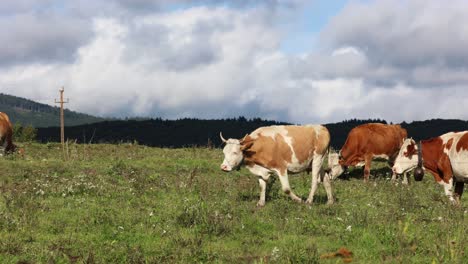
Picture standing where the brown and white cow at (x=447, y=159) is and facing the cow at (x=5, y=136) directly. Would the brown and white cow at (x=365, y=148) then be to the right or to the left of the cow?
right

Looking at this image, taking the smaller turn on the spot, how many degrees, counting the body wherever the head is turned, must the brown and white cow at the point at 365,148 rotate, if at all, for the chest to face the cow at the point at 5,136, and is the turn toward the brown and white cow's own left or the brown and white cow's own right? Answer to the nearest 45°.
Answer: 0° — it already faces it

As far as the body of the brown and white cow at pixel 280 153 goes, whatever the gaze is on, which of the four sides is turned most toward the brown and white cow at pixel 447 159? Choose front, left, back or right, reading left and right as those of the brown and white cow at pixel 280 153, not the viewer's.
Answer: back

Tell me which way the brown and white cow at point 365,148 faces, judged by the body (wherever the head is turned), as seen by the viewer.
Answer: to the viewer's left

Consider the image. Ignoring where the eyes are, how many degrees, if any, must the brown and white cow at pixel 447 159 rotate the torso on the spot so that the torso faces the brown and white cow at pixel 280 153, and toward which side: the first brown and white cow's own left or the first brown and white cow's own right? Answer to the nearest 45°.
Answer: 0° — it already faces it

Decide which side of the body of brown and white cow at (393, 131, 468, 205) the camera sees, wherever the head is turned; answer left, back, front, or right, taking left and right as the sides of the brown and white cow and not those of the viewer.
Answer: left

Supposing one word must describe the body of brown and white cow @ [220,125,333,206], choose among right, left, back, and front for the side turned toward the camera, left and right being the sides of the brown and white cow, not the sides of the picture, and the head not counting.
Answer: left

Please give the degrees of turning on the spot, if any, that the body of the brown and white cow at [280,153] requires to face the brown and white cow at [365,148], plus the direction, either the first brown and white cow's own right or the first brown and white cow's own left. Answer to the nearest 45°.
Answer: approximately 135° to the first brown and white cow's own right
